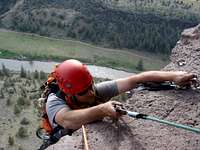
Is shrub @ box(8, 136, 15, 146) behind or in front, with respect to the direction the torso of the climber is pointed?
behind

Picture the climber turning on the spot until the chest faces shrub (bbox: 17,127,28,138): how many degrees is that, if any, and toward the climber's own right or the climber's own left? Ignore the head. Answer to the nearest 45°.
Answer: approximately 135° to the climber's own left

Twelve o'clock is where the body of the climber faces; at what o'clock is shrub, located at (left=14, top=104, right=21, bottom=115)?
The shrub is roughly at 7 o'clock from the climber.

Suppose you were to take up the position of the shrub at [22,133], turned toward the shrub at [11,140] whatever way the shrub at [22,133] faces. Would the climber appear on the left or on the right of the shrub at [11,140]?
left

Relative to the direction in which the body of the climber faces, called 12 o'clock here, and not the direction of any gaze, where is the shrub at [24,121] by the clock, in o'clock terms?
The shrub is roughly at 7 o'clock from the climber.
